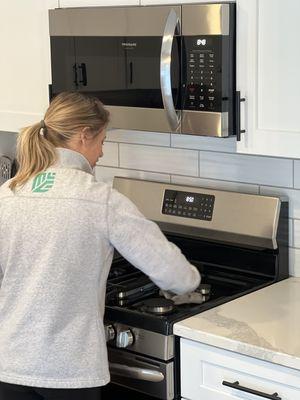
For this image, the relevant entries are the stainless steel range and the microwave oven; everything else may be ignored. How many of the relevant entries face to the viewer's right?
0

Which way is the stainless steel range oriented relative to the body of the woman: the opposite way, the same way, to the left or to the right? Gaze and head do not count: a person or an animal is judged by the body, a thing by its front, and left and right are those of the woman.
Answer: the opposite way

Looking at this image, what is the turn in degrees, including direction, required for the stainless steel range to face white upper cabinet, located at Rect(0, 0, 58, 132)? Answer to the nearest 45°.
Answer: approximately 90° to its right

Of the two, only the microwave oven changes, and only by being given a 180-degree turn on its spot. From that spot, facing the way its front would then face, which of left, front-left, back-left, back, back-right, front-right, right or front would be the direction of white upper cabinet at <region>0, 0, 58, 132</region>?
left

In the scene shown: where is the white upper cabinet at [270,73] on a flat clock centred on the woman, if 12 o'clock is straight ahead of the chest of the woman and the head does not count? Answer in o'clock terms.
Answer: The white upper cabinet is roughly at 1 o'clock from the woman.

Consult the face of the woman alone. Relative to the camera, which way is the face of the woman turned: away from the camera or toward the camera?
away from the camera

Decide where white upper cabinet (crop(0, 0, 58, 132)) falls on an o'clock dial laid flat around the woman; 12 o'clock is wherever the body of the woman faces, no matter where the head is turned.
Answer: The white upper cabinet is roughly at 10 o'clock from the woman.

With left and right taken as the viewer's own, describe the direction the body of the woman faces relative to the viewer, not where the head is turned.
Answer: facing away from the viewer and to the right of the viewer

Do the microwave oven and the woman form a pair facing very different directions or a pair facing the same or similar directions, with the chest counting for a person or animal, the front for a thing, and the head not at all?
very different directions
